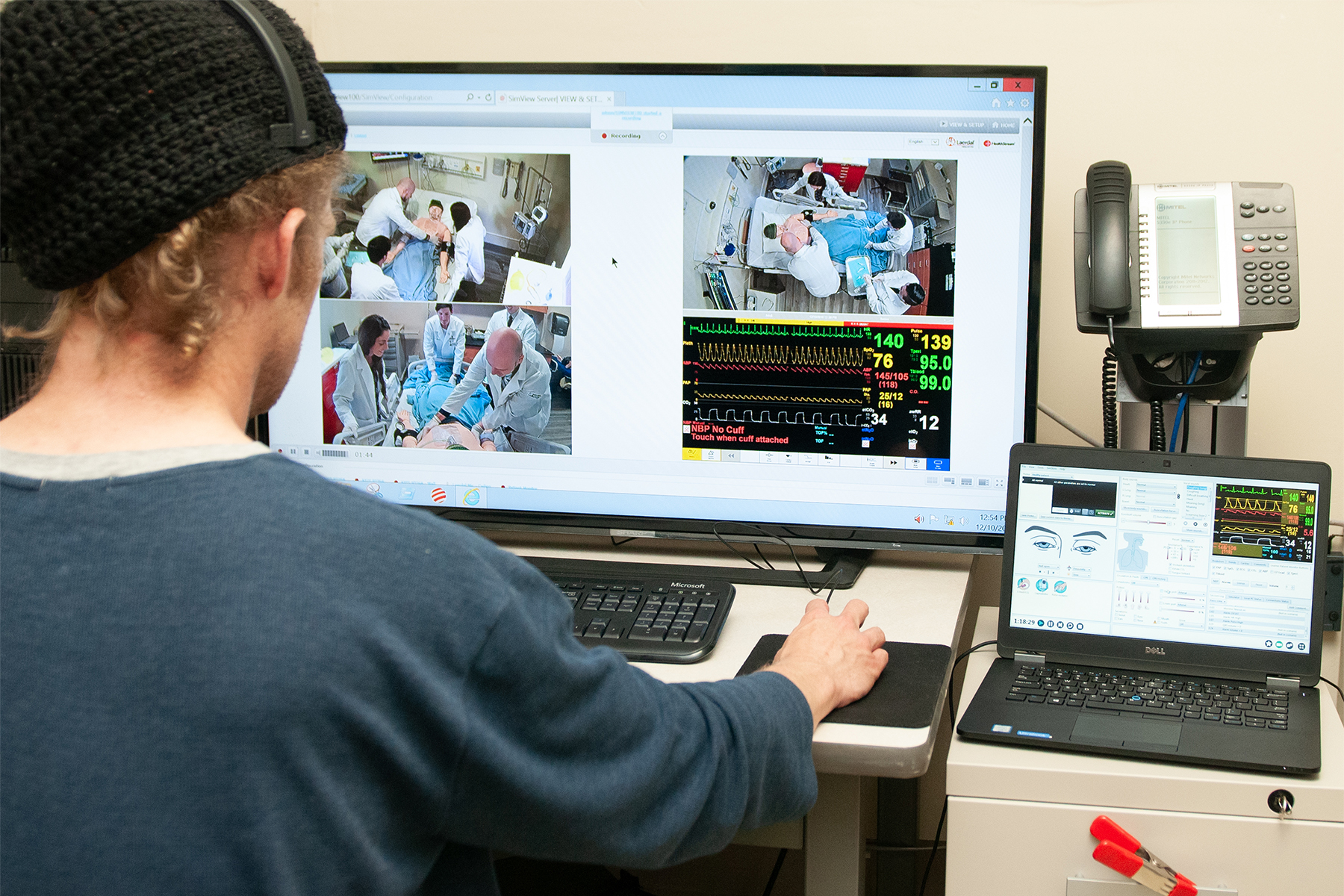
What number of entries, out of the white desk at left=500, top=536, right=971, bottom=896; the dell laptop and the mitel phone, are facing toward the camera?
3

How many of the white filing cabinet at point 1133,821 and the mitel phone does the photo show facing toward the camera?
2

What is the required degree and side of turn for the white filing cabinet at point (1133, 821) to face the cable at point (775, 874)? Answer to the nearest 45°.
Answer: approximately 135° to its right

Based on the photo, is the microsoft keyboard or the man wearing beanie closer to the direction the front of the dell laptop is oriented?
the man wearing beanie

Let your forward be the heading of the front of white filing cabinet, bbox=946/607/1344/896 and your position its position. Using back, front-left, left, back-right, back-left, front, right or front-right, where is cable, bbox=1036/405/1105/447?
back

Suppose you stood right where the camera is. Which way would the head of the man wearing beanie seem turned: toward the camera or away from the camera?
away from the camera

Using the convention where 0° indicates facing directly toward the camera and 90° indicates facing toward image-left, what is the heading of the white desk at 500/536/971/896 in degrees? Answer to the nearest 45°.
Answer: approximately 0°
